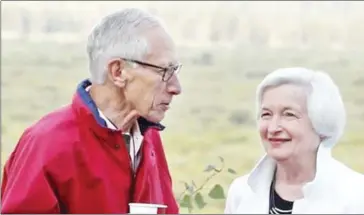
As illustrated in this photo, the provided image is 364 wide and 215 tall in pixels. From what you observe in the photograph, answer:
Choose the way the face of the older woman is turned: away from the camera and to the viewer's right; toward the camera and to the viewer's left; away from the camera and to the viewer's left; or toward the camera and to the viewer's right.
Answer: toward the camera and to the viewer's left

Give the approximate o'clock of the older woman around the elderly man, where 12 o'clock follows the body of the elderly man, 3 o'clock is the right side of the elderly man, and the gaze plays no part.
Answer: The older woman is roughly at 11 o'clock from the elderly man.

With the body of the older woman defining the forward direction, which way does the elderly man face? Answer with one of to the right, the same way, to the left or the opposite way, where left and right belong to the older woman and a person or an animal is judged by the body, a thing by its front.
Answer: to the left

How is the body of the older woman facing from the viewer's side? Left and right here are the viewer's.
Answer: facing the viewer and to the left of the viewer

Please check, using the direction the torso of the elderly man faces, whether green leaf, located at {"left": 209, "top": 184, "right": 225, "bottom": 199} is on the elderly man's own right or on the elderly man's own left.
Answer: on the elderly man's own left

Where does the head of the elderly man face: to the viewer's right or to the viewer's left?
to the viewer's right

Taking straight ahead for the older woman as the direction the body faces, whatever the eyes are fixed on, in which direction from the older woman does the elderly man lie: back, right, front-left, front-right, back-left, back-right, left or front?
front-right

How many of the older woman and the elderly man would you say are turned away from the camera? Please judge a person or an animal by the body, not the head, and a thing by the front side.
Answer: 0

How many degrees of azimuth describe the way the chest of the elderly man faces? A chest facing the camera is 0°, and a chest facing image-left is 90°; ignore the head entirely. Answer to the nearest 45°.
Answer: approximately 315°
